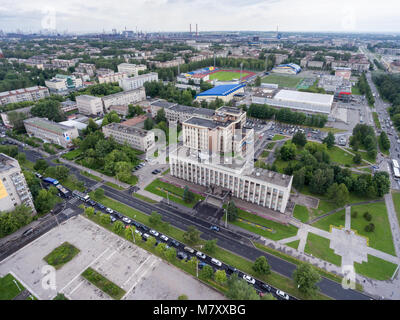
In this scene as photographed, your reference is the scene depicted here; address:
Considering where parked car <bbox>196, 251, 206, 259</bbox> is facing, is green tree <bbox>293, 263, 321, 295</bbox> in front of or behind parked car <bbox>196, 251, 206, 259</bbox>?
in front

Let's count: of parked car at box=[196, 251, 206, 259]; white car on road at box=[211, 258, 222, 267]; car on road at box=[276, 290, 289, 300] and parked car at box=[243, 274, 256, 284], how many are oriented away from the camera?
0

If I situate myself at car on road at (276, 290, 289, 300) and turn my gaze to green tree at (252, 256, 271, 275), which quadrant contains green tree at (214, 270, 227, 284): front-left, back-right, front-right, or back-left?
front-left

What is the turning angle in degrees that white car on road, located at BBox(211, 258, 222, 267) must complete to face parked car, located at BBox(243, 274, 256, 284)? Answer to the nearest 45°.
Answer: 0° — it already faces it

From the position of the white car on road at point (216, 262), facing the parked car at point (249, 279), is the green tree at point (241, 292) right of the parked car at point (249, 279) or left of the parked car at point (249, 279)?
right

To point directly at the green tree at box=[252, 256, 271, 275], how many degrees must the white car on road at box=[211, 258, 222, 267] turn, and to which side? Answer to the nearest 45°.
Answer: approximately 45° to its left

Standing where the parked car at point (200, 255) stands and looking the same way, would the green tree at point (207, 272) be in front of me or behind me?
in front

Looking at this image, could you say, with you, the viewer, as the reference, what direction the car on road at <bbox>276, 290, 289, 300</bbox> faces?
facing the viewer and to the right of the viewer

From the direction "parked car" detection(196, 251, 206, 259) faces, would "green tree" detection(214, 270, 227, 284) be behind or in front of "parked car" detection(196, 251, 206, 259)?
in front

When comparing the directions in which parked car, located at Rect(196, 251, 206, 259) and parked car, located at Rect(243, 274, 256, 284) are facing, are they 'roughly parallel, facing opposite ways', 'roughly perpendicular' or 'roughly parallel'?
roughly parallel

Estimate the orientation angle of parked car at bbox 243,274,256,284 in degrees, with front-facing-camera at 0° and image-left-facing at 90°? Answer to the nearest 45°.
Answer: approximately 315°

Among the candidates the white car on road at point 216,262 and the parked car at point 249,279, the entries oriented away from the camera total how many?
0
